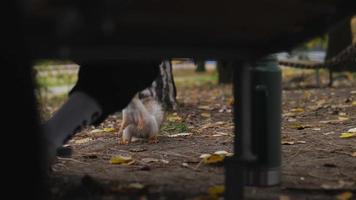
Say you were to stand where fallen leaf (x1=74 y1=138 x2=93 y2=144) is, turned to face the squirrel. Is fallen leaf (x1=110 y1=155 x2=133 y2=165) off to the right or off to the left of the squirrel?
right
